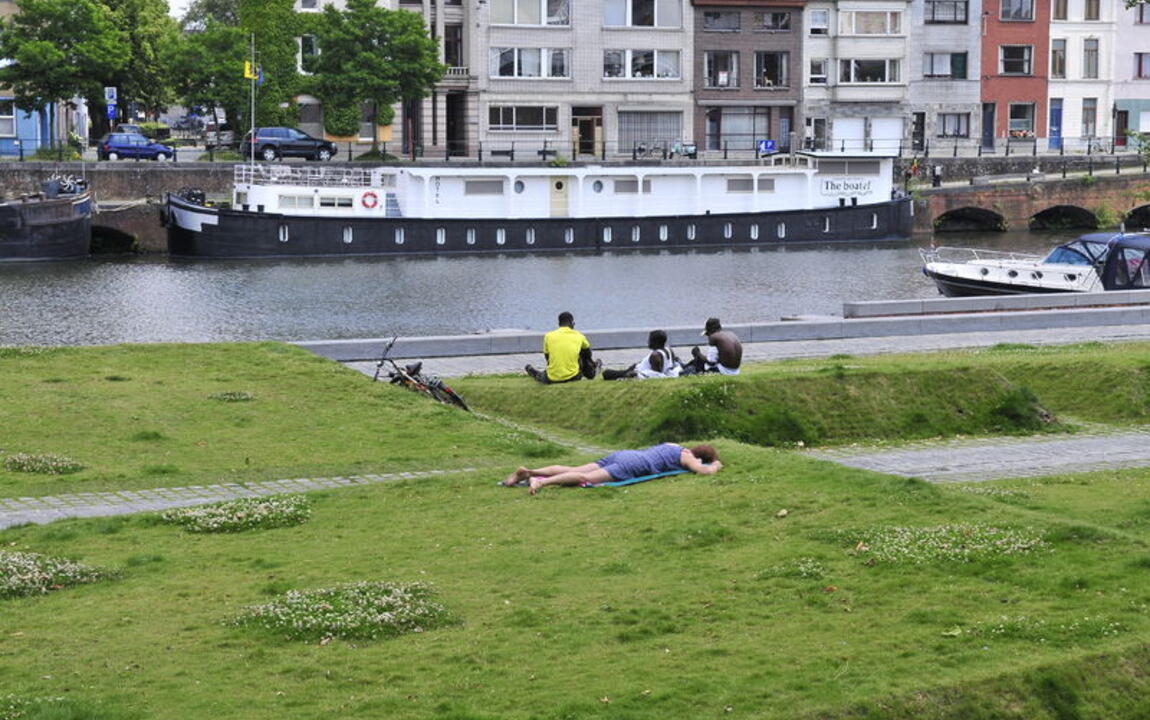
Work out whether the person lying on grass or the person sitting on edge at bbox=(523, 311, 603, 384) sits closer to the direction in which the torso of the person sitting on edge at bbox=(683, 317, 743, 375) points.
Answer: the person sitting on edge

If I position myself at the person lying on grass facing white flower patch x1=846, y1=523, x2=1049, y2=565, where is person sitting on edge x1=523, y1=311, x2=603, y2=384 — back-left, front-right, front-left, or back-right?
back-left

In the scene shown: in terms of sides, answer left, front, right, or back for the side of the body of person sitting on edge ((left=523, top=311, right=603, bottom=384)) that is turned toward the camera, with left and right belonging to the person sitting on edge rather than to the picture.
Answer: back

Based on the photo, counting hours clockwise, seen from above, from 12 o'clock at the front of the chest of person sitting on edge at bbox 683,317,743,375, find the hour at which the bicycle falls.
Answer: The bicycle is roughly at 10 o'clock from the person sitting on edge.

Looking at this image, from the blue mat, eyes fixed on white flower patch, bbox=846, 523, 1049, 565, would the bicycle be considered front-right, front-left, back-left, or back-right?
back-left

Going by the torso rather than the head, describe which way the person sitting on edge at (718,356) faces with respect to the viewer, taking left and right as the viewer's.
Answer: facing away from the viewer and to the left of the viewer

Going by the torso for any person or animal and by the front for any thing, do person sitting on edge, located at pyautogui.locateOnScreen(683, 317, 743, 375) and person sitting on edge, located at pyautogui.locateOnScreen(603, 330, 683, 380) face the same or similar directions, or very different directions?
same or similar directions

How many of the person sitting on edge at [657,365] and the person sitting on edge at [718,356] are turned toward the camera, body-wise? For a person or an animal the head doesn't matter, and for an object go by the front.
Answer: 0

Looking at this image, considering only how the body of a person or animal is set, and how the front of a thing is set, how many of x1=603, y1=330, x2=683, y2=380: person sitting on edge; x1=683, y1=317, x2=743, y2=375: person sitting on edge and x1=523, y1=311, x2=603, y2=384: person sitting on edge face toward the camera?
0

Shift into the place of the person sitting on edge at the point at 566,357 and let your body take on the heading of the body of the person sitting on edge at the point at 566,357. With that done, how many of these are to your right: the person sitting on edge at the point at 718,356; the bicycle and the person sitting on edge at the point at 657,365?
2

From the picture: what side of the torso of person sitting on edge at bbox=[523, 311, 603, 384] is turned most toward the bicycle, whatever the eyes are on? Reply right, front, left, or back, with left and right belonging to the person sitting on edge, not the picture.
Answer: left

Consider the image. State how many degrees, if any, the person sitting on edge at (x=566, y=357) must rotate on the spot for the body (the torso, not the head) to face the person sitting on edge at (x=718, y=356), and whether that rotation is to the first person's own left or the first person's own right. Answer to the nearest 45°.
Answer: approximately 90° to the first person's own right

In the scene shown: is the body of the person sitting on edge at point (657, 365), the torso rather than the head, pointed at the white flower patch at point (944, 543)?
no

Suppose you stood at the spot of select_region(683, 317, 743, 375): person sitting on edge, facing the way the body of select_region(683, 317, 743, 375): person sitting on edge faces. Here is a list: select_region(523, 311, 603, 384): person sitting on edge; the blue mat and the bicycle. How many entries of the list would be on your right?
0

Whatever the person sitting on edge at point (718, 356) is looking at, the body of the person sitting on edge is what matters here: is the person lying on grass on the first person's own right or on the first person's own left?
on the first person's own left

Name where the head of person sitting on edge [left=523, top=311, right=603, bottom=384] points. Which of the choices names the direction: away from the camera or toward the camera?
away from the camera

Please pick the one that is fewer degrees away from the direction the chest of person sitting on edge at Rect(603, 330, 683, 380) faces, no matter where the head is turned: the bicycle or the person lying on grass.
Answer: the bicycle

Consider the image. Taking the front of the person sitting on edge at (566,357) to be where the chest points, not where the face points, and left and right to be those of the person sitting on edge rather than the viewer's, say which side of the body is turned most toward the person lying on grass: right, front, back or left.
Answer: back

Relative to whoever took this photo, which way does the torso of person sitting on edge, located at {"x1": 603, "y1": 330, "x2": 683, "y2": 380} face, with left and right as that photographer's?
facing away from the viewer and to the left of the viewer
